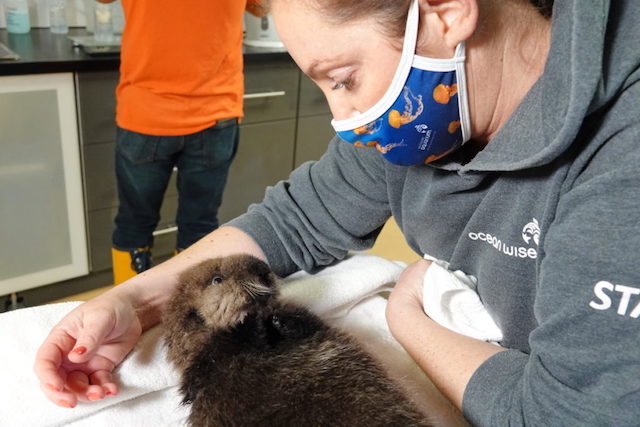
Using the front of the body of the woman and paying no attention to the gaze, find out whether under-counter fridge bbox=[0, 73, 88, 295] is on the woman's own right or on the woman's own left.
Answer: on the woman's own right

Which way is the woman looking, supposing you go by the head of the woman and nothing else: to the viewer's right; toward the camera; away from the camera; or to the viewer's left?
to the viewer's left

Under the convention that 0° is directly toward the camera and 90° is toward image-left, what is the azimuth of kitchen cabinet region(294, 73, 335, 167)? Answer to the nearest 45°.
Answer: approximately 0°

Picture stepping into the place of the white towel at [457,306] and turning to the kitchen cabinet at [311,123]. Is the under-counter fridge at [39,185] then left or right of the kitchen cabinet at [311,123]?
left

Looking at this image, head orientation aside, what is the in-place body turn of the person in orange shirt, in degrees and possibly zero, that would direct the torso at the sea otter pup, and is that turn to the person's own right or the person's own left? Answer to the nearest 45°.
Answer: approximately 180°

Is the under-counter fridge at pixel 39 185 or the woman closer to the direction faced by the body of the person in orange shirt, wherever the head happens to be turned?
the under-counter fridge

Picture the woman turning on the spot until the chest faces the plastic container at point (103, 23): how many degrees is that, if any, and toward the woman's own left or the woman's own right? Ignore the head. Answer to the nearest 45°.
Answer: approximately 90° to the woman's own right

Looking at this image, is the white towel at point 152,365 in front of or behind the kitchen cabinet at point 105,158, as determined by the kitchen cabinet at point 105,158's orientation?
in front

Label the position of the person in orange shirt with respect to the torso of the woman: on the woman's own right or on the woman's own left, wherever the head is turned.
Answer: on the woman's own right

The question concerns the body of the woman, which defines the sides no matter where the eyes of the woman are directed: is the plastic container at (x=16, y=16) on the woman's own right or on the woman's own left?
on the woman's own right
